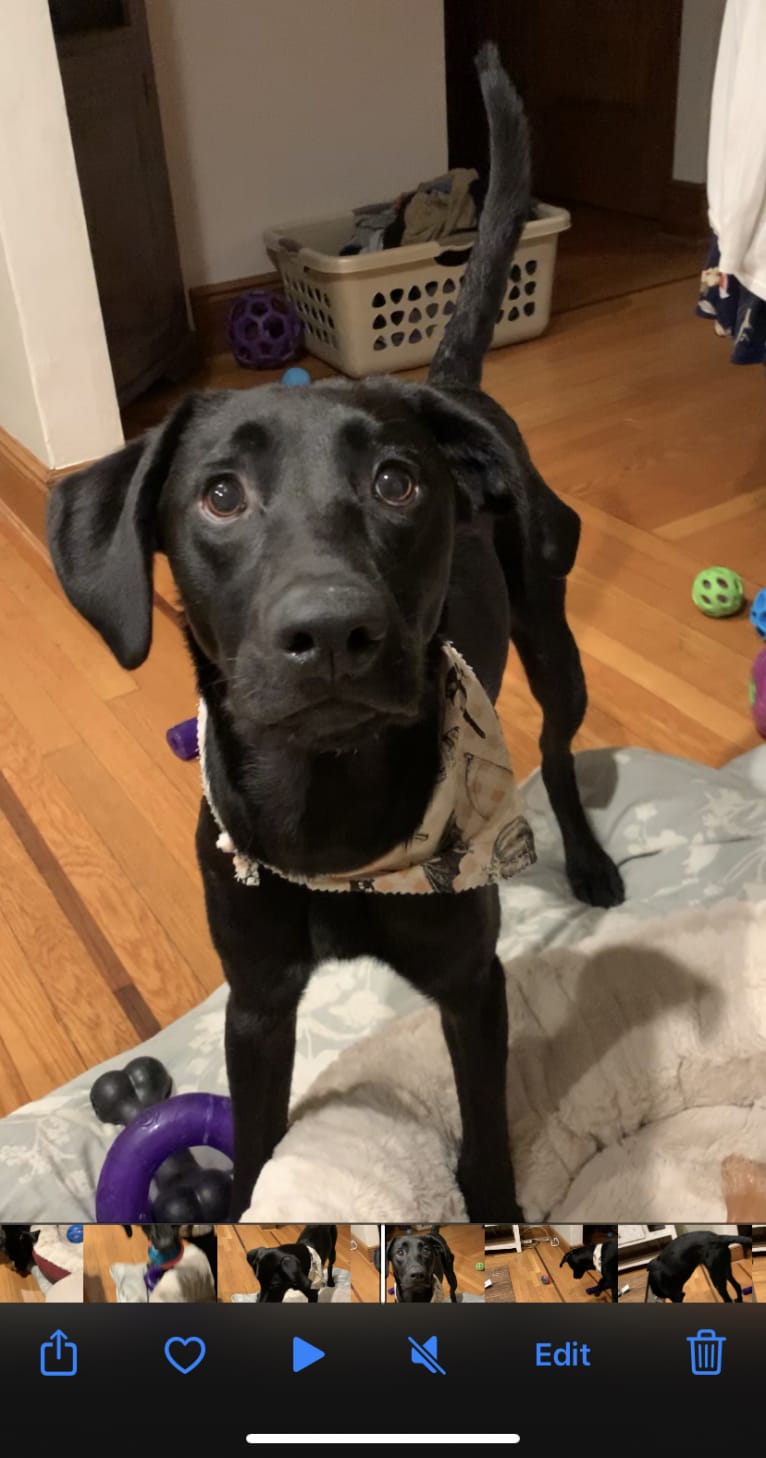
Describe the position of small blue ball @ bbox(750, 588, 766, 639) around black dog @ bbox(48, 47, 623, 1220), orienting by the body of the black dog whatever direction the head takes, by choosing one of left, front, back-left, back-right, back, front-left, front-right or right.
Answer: back-left

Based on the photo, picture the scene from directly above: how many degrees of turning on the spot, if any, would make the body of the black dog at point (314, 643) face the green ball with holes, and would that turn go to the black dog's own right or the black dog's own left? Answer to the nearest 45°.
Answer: approximately 135° to the black dog's own left

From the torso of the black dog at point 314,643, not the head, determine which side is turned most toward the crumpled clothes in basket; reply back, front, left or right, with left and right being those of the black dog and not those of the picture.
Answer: back

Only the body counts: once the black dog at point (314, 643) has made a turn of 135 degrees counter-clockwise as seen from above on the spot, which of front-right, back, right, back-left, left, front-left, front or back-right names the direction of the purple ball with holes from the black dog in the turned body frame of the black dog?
front-left

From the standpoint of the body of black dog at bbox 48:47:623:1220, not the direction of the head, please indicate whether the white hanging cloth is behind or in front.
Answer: behind

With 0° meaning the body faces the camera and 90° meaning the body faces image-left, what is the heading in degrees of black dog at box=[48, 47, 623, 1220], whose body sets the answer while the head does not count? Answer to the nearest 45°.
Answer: approximately 0°
